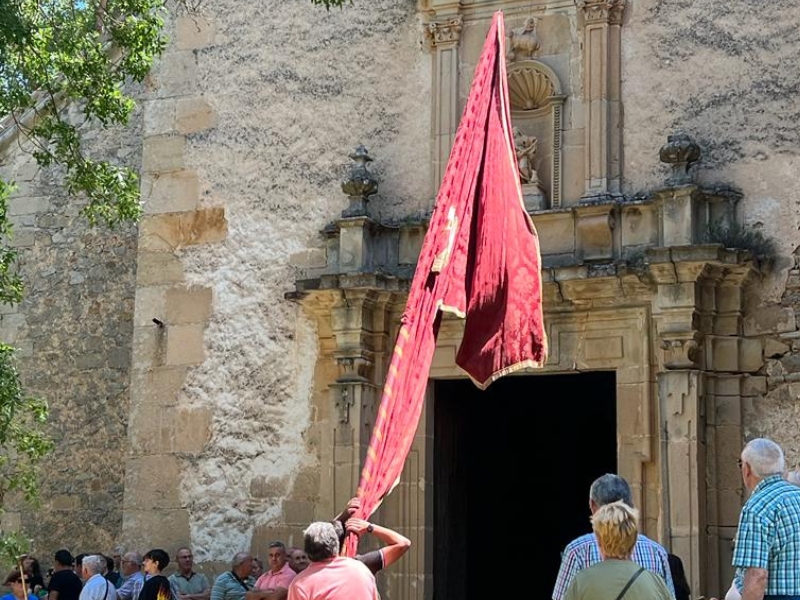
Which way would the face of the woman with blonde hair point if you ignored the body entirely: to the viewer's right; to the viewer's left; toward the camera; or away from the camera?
away from the camera

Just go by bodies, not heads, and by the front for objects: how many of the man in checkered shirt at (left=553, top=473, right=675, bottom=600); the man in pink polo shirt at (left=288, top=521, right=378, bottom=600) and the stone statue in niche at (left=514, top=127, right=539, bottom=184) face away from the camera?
2

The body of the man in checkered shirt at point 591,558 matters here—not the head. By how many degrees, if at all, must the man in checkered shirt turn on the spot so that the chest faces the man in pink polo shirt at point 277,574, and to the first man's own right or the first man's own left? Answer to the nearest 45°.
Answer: approximately 45° to the first man's own left

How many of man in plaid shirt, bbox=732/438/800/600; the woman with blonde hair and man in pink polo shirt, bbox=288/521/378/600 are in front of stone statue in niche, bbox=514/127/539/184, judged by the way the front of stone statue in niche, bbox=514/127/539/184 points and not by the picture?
3

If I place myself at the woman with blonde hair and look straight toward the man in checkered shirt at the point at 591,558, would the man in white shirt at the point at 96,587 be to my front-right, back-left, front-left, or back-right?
front-left

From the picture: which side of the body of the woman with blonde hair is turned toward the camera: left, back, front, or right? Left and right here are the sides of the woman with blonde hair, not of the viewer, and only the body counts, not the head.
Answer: back

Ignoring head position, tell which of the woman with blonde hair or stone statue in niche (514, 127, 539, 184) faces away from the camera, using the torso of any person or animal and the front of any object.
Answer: the woman with blonde hair

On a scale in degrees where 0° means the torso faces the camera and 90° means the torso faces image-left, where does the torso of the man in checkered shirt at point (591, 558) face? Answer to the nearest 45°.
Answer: approximately 180°

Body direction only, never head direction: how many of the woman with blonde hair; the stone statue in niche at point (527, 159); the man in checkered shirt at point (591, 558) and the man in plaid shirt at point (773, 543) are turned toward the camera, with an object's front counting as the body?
1

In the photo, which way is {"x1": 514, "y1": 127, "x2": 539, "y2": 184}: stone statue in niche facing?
toward the camera

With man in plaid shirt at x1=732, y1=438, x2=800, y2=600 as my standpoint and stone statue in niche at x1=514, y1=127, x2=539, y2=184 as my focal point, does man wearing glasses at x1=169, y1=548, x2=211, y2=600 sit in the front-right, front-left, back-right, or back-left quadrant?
front-left

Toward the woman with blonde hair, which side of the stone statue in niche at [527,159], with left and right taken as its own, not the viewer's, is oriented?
front

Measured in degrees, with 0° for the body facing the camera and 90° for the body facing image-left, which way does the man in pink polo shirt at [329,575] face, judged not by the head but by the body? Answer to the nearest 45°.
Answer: approximately 180°

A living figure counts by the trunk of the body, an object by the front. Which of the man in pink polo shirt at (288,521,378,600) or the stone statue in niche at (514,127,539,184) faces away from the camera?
the man in pink polo shirt

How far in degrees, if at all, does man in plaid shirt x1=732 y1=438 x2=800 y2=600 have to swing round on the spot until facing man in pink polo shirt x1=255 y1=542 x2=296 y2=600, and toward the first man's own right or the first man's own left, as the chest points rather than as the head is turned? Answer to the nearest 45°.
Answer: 0° — they already face them

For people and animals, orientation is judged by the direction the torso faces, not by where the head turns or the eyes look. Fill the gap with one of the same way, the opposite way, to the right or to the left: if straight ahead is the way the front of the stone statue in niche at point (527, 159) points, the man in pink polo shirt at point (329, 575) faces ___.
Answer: the opposite way
